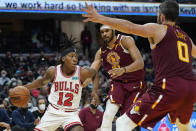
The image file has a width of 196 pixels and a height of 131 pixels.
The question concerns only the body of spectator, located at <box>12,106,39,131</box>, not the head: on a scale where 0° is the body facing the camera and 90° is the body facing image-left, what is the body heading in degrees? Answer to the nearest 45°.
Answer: approximately 315°

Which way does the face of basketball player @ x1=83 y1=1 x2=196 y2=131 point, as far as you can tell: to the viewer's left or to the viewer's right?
to the viewer's left

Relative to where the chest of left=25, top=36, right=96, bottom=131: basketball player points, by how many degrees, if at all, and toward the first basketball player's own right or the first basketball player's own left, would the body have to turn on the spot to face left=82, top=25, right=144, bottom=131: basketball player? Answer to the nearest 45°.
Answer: approximately 90° to the first basketball player's own left

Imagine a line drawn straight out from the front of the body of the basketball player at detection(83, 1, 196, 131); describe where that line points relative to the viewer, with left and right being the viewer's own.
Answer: facing away from the viewer and to the left of the viewer

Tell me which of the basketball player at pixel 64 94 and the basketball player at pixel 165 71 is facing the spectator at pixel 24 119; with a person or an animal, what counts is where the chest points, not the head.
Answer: the basketball player at pixel 165 71

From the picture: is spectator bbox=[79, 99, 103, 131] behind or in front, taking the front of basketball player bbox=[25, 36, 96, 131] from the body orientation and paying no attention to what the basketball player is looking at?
behind

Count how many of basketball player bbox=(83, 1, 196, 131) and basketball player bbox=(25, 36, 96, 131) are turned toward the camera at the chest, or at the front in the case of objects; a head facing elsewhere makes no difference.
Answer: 1

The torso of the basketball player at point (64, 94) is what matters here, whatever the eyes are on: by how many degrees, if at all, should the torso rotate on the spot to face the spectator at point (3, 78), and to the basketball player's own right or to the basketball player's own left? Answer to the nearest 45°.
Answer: approximately 180°

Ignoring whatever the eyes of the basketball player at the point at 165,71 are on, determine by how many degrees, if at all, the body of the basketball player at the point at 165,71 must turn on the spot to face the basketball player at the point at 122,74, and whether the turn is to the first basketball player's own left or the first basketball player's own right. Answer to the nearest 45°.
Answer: approximately 45° to the first basketball player's own right
